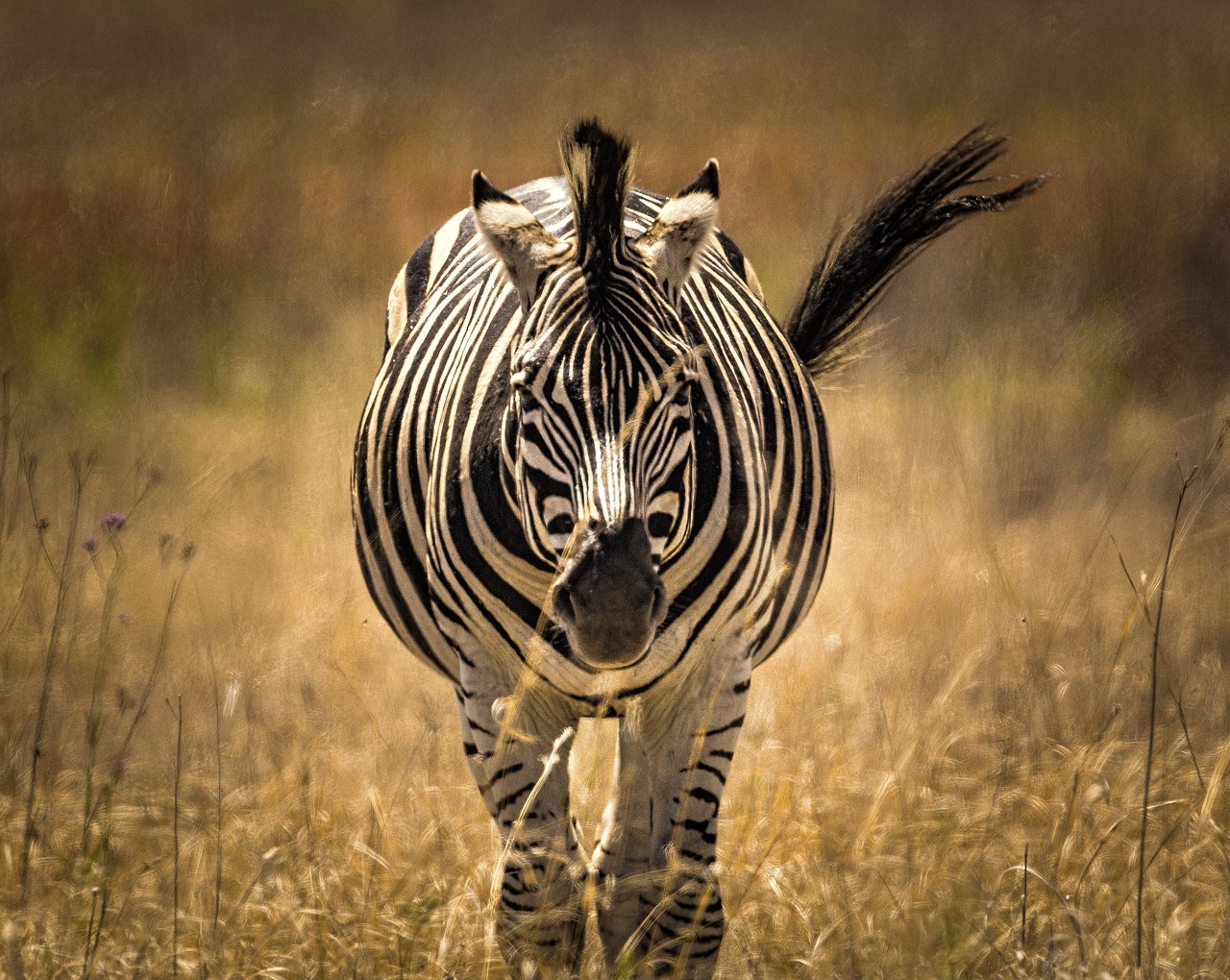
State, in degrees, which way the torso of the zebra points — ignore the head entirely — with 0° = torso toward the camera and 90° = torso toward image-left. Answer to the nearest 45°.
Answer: approximately 0°
